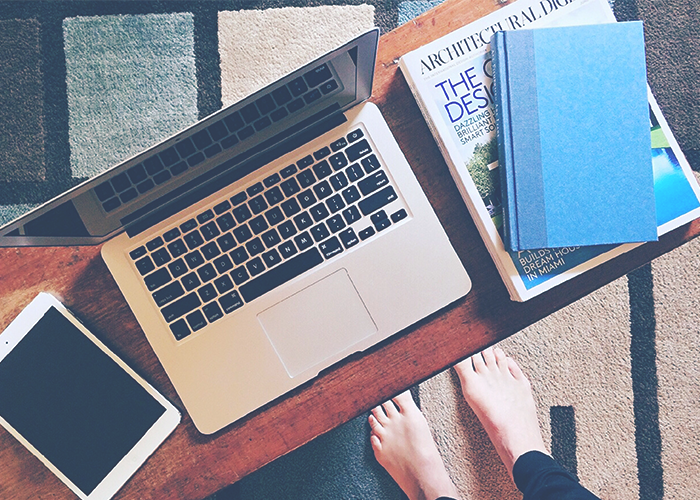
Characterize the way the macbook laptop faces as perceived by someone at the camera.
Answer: facing the viewer and to the right of the viewer
